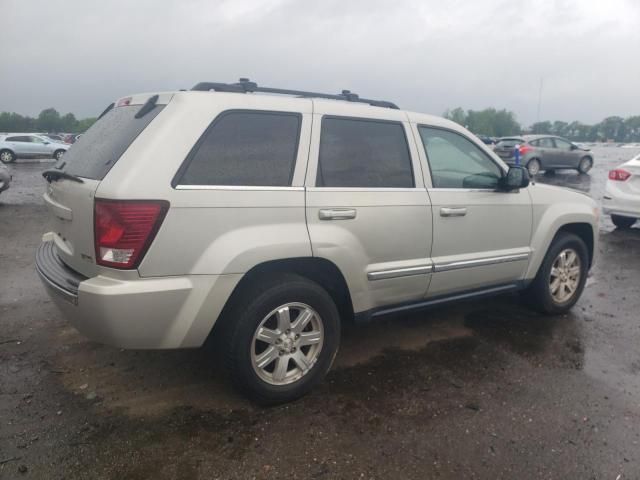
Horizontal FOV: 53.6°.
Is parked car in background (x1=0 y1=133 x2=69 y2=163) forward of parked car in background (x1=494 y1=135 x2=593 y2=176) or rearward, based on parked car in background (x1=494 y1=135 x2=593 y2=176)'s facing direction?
rearward

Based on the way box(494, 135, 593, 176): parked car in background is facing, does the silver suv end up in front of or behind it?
behind

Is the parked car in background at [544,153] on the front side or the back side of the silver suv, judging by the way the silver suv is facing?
on the front side

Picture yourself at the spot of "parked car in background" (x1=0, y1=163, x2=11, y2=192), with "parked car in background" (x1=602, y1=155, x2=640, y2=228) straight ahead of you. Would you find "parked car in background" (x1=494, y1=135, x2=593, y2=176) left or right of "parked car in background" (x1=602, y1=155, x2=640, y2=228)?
left

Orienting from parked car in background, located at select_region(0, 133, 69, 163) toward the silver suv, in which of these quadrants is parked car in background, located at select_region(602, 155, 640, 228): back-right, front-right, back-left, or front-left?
front-left

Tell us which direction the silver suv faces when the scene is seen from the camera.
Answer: facing away from the viewer and to the right of the viewer

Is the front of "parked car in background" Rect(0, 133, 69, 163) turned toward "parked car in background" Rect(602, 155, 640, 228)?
no

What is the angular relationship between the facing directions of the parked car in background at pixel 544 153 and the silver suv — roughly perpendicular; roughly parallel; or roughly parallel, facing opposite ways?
roughly parallel

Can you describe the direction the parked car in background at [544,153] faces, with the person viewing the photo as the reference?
facing away from the viewer and to the right of the viewer

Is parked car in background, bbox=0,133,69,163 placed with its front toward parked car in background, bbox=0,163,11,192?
no

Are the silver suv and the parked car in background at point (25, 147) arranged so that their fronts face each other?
no

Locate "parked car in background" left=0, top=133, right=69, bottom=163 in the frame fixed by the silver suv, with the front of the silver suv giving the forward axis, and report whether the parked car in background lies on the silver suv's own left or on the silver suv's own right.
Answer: on the silver suv's own left

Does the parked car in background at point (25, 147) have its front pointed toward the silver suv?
no

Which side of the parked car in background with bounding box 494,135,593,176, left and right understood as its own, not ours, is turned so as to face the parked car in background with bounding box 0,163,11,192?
back
